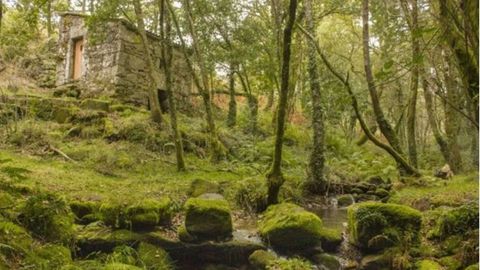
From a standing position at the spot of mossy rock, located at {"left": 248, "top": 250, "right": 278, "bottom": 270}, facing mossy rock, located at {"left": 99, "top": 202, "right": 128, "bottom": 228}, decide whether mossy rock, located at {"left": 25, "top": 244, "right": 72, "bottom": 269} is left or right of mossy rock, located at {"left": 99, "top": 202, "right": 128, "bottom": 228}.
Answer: left

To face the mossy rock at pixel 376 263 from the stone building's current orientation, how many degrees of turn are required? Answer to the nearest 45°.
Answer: approximately 45° to its left

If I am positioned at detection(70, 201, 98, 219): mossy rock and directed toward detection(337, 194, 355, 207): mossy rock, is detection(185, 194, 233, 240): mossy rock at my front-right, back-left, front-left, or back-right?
front-right

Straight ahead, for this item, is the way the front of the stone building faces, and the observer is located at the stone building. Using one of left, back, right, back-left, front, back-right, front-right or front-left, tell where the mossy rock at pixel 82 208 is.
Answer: front-left

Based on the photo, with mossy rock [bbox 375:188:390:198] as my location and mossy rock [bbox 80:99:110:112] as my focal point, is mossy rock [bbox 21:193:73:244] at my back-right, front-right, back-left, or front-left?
front-left

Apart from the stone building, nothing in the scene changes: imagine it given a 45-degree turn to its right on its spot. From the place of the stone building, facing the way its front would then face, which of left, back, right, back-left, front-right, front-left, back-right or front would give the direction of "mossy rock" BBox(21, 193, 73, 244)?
left

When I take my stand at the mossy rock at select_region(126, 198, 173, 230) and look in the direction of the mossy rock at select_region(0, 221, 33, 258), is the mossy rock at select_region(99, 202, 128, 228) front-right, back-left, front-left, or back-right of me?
front-right

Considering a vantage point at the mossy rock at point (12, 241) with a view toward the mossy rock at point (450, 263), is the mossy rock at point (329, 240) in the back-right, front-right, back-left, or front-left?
front-left

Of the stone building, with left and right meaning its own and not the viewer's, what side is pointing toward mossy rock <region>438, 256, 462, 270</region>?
left

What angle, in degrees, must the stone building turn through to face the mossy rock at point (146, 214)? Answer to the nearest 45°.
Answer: approximately 45° to its left

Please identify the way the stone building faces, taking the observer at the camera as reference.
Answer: facing the viewer and to the left of the viewer

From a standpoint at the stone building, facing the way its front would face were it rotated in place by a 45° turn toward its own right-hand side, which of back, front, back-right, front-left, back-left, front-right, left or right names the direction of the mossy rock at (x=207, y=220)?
left
